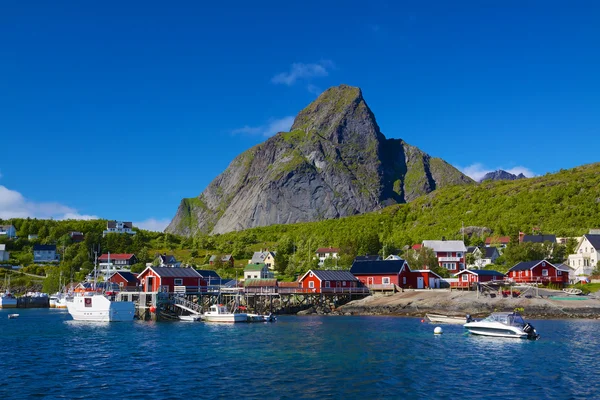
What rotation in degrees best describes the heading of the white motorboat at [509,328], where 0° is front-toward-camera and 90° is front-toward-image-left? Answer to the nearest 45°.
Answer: approximately 90°
